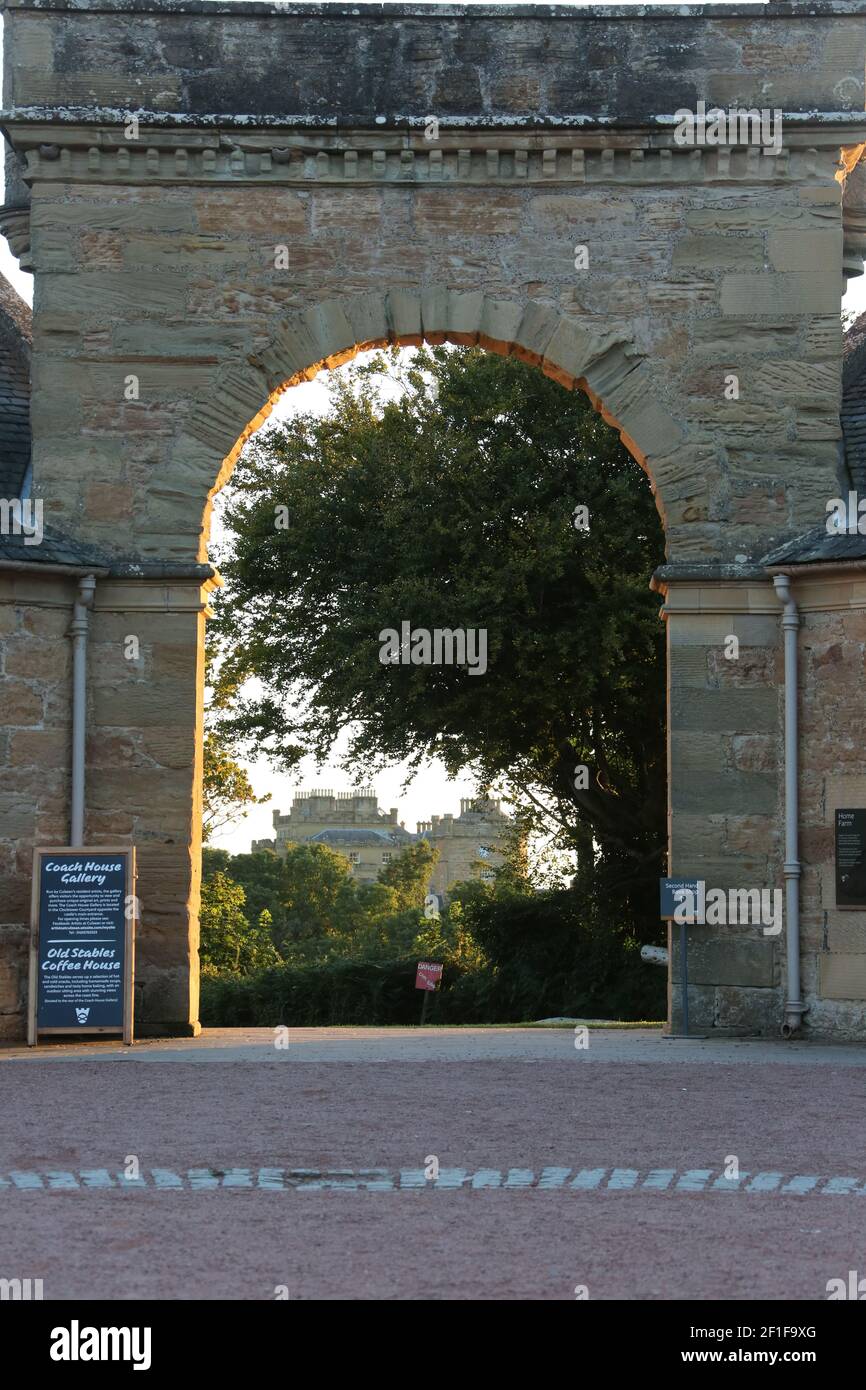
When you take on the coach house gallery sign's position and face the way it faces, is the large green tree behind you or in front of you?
behind

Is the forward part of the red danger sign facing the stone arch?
yes

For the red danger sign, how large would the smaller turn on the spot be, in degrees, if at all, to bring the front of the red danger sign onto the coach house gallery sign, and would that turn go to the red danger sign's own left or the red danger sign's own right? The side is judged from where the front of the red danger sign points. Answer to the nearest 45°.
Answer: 0° — it already faces it

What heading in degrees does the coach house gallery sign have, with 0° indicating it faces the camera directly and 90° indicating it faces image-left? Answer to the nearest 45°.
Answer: approximately 0°

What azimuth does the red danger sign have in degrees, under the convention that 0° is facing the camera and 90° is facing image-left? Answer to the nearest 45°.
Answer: approximately 0°

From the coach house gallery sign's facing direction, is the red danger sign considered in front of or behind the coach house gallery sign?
behind

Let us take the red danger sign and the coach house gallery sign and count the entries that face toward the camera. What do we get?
2
